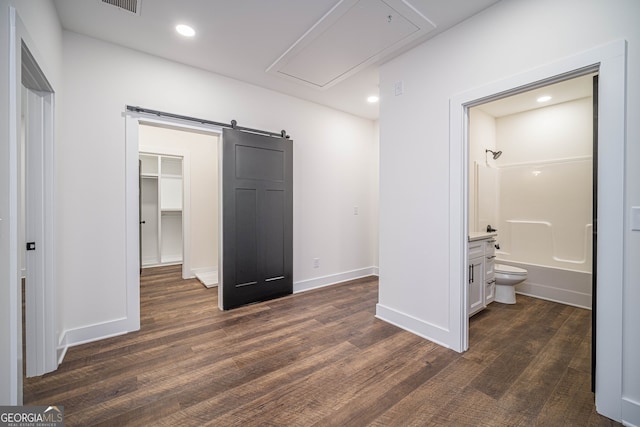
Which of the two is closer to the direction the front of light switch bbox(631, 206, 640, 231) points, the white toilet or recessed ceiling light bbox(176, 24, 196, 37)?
the recessed ceiling light

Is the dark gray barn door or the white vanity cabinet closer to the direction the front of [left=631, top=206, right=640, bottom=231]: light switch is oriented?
the dark gray barn door

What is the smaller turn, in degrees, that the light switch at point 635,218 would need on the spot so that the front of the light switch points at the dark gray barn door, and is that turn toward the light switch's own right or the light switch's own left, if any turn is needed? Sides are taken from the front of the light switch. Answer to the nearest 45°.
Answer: approximately 90° to the light switch's own right

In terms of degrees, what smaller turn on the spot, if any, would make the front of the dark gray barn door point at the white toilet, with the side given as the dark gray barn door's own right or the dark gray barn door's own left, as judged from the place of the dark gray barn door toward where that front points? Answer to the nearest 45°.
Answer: approximately 45° to the dark gray barn door's own left

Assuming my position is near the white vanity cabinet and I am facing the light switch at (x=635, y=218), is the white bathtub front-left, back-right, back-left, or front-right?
back-left

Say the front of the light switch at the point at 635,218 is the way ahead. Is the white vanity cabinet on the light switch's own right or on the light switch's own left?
on the light switch's own right
